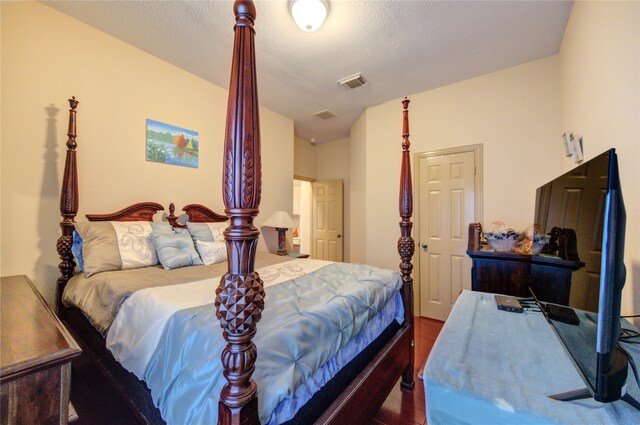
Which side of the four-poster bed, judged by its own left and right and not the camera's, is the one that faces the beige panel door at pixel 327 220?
left

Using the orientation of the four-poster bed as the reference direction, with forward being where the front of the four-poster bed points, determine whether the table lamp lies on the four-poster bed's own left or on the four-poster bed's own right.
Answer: on the four-poster bed's own left

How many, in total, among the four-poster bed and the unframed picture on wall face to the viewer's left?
0

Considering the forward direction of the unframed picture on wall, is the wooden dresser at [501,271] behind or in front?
in front

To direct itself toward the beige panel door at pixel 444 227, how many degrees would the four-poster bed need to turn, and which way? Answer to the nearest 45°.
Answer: approximately 90° to its left

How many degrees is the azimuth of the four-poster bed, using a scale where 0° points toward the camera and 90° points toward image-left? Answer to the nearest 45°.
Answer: approximately 315°

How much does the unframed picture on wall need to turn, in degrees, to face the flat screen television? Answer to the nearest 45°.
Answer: approximately 45° to its right

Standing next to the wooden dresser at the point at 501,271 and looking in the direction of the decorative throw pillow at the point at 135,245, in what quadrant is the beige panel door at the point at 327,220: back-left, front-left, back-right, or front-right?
front-right

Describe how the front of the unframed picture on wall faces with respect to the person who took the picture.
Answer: facing the viewer and to the right of the viewer

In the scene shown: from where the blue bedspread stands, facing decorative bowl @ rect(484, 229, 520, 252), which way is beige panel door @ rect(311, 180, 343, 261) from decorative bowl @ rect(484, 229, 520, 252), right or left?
left

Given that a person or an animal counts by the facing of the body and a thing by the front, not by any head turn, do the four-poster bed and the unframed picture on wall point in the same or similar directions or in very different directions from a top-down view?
same or similar directions
